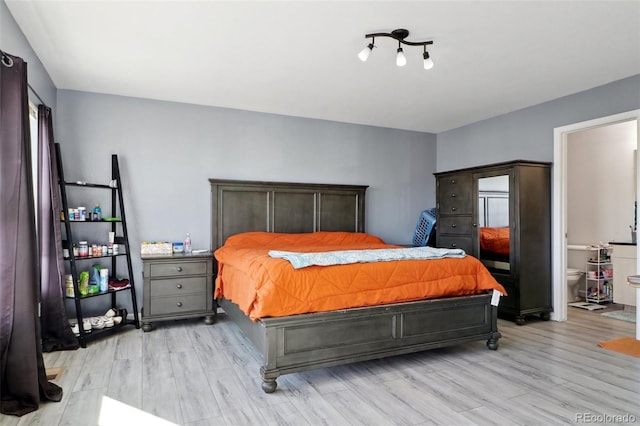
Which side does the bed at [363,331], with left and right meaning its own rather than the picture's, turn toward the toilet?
left

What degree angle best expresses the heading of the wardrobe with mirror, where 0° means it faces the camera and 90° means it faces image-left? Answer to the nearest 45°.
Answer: approximately 45°

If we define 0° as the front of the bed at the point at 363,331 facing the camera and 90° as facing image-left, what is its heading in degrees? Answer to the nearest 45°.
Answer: approximately 315°

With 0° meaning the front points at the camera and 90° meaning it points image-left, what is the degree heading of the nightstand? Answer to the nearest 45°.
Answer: approximately 0°

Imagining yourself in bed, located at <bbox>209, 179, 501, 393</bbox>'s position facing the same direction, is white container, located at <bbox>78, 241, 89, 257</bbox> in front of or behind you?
behind

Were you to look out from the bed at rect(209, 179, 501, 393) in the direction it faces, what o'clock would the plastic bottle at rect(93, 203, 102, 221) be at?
The plastic bottle is roughly at 5 o'clock from the bed.

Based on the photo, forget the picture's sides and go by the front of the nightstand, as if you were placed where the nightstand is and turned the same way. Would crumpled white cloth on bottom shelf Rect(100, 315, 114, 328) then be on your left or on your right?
on your right

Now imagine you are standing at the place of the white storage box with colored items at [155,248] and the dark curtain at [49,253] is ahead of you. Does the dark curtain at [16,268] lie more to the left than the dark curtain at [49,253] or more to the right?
left
